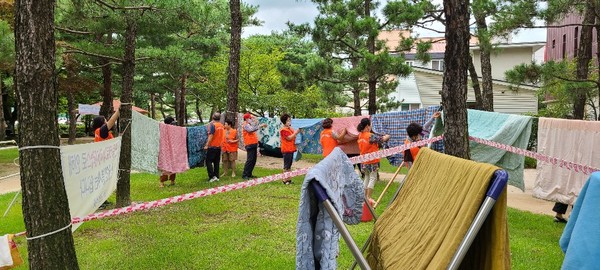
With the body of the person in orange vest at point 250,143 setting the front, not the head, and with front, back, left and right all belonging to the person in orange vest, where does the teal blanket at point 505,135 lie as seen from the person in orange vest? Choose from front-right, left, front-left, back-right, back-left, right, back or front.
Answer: front-right

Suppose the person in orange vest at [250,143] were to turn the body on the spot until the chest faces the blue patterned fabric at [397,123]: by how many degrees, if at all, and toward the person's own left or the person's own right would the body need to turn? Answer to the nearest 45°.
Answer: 0° — they already face it

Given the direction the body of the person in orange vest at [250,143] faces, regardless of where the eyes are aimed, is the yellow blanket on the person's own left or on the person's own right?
on the person's own right

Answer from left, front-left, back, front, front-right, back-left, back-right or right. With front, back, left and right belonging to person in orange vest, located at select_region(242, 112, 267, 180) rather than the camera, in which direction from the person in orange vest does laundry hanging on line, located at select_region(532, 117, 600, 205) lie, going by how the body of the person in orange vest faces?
front-right

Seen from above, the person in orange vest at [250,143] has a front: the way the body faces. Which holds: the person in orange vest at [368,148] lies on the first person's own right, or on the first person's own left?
on the first person's own right
